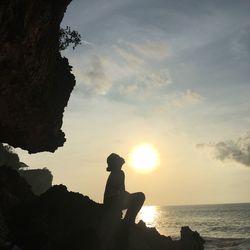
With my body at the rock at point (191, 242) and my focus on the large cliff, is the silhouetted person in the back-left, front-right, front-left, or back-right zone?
front-left

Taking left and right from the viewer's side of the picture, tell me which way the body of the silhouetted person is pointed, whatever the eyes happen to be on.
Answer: facing to the right of the viewer
